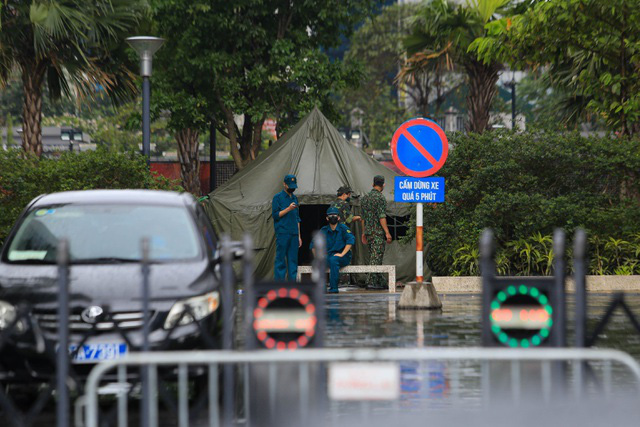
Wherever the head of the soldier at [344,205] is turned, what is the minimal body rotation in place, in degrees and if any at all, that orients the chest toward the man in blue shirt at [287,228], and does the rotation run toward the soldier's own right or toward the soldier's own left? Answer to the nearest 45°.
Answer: approximately 135° to the soldier's own right

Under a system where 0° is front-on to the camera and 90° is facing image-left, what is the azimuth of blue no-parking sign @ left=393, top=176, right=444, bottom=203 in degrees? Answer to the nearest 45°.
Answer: approximately 0°

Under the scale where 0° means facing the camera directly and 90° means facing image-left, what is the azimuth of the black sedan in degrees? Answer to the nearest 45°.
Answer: approximately 0°

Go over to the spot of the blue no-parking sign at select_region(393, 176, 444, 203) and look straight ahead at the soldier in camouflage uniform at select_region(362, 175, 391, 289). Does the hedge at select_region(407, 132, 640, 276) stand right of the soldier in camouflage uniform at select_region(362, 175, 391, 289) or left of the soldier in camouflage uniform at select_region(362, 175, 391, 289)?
right

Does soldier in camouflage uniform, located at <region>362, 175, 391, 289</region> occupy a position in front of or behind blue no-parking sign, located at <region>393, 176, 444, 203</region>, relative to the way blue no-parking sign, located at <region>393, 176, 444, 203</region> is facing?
behind
